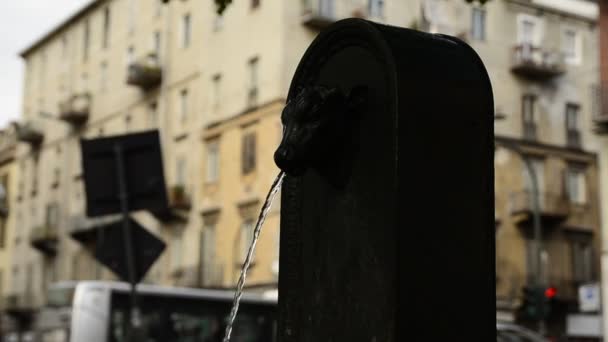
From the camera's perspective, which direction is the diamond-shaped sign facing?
away from the camera

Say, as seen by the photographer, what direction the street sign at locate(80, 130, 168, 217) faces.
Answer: facing away from the viewer

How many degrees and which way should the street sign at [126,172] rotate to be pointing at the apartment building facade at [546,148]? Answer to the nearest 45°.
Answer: approximately 45° to its right

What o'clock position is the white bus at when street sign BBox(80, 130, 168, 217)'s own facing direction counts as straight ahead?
The white bus is roughly at 12 o'clock from the street sign.
